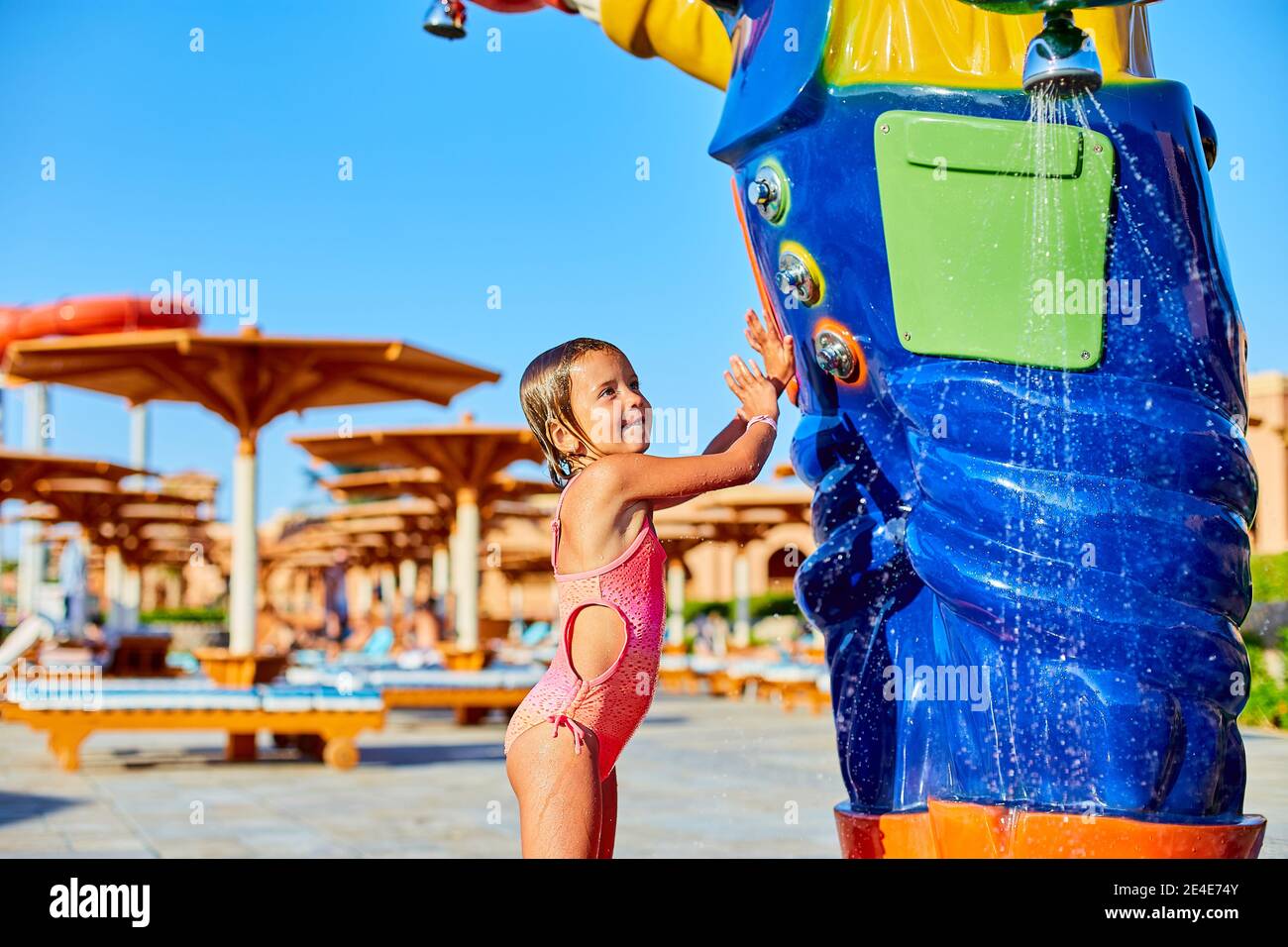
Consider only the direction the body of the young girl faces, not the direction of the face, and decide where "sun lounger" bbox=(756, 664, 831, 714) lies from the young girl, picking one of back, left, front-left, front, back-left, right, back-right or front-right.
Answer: left

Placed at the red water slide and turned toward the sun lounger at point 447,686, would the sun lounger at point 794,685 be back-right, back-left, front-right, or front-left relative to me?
front-left

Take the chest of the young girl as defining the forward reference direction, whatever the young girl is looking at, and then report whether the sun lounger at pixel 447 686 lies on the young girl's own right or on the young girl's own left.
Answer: on the young girl's own left

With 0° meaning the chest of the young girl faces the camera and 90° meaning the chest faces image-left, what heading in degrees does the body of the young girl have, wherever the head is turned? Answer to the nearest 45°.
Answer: approximately 270°

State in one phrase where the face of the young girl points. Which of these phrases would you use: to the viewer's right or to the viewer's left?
to the viewer's right
